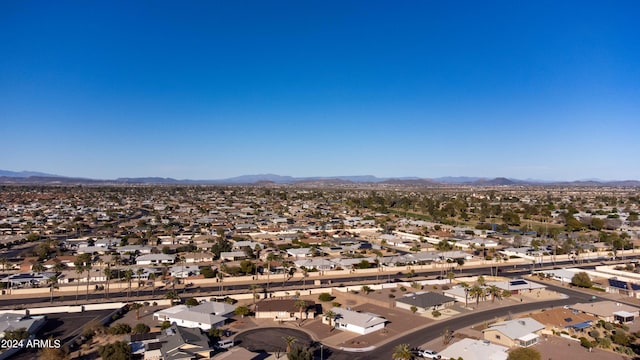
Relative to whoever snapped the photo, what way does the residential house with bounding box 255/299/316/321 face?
facing the viewer

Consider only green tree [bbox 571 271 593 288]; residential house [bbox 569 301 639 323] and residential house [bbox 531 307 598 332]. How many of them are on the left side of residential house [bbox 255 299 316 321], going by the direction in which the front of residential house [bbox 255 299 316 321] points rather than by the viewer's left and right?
3

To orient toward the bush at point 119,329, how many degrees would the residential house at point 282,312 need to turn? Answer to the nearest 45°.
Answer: approximately 90° to its right

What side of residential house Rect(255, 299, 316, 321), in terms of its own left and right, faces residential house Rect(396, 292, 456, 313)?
left

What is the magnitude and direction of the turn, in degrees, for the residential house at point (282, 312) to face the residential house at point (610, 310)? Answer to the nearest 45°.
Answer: approximately 90° to its left

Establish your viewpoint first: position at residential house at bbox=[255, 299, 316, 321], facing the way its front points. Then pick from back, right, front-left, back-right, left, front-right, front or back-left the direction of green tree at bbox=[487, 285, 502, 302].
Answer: left

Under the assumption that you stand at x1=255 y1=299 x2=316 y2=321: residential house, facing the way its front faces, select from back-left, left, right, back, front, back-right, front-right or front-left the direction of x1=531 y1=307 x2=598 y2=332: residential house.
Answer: left

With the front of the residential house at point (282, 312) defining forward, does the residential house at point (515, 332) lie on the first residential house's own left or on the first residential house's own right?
on the first residential house's own left

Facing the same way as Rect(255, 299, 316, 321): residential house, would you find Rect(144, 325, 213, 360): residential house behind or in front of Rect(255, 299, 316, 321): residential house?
in front

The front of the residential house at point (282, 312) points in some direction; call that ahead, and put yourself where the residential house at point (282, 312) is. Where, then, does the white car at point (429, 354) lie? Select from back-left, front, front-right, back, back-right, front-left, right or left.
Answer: front-left

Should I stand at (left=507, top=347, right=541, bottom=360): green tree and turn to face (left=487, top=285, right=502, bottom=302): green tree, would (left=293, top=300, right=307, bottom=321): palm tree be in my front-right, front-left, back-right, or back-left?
front-left

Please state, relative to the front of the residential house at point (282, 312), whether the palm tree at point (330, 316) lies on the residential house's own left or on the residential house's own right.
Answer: on the residential house's own left

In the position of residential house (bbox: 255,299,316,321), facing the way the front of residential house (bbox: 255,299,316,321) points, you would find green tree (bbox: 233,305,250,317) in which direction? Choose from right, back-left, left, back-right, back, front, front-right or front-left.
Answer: right

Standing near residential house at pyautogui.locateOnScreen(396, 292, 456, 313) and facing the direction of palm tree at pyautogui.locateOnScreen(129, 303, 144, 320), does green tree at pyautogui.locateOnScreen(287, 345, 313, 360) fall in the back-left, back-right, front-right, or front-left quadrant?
front-left

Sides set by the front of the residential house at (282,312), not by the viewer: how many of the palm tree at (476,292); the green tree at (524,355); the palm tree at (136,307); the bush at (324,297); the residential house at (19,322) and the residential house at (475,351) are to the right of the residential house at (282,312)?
2

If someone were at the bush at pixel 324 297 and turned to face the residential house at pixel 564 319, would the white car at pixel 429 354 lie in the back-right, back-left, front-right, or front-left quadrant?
front-right

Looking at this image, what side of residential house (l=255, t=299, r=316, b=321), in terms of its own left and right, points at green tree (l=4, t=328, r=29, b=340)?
right
